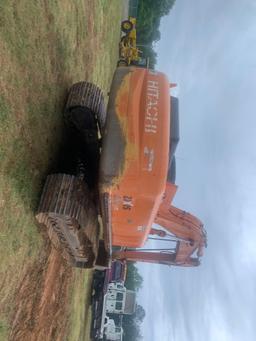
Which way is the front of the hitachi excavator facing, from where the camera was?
facing away from the viewer and to the right of the viewer
